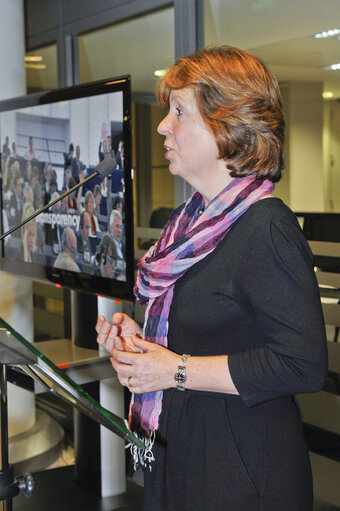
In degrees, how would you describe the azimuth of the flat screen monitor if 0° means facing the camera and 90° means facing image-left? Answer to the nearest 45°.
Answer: approximately 45°

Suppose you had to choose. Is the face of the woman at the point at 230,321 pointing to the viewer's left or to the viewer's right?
to the viewer's left

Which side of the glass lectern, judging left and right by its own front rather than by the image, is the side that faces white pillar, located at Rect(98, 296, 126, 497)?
right
